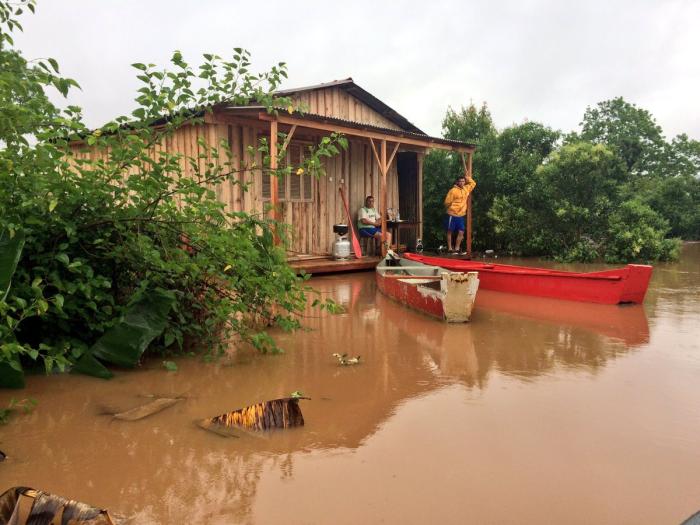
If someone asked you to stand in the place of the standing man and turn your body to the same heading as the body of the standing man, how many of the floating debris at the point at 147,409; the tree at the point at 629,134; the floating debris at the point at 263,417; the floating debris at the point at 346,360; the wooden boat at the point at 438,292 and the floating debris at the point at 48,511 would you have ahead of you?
5

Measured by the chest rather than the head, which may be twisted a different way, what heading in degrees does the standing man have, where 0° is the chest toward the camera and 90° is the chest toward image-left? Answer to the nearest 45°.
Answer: approximately 0°

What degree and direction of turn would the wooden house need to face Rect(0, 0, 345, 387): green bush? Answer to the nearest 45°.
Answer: approximately 45° to its right

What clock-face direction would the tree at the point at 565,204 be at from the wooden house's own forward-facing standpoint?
The tree is roughly at 10 o'clock from the wooden house.

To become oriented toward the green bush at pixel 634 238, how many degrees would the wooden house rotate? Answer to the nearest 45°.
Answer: approximately 45° to its left

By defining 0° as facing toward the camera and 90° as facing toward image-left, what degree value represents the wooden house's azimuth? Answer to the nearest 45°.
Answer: approximately 315°

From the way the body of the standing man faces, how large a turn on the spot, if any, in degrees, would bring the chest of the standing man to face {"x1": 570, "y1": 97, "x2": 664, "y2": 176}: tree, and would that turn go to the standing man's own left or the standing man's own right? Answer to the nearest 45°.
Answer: approximately 135° to the standing man's own left

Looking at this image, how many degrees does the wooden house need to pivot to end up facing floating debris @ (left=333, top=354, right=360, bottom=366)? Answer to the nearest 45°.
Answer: approximately 45° to its right
